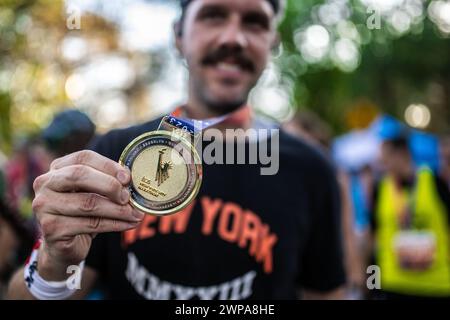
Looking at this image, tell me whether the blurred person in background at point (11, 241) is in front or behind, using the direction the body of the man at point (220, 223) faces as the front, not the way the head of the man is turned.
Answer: behind

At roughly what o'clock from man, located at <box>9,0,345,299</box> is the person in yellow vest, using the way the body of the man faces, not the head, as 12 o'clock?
The person in yellow vest is roughly at 7 o'clock from the man.

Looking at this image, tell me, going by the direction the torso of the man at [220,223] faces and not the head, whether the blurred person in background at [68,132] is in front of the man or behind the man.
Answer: behind

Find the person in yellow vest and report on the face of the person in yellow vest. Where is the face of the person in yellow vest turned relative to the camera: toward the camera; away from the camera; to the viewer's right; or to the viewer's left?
toward the camera

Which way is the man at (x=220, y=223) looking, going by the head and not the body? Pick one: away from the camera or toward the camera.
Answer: toward the camera

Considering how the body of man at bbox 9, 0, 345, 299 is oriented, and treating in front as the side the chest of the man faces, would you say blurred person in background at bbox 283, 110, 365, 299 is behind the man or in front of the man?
behind
